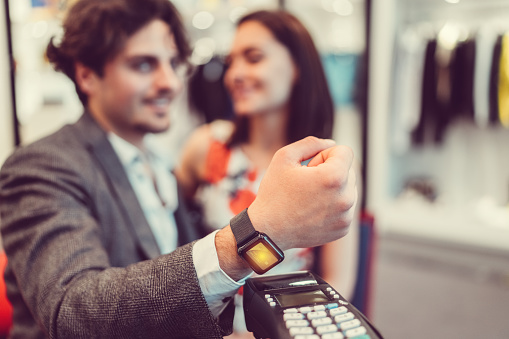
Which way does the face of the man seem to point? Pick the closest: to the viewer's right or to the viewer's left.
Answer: to the viewer's right

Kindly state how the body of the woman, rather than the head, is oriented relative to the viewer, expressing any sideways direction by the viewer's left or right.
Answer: facing the viewer and to the left of the viewer

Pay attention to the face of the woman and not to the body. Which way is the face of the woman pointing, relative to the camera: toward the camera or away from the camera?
toward the camera

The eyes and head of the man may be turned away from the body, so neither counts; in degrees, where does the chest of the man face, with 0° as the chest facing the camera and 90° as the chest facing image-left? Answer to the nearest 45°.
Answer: approximately 315°

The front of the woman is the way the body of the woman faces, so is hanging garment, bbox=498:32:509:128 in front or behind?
behind

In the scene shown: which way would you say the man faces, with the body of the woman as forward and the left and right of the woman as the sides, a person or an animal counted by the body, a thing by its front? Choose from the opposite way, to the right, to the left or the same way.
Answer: to the left
